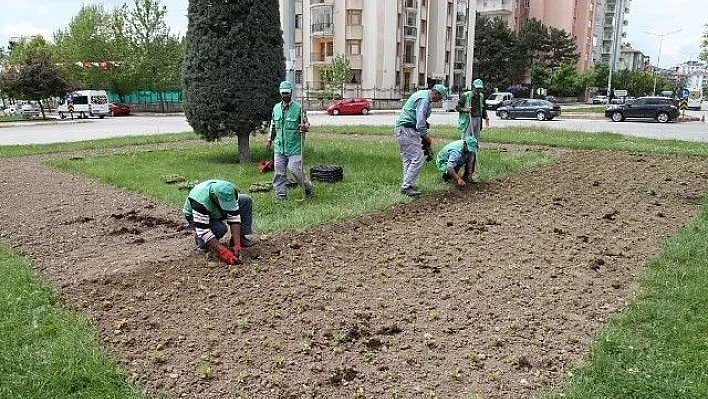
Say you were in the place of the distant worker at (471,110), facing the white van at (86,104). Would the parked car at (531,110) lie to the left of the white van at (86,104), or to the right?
right

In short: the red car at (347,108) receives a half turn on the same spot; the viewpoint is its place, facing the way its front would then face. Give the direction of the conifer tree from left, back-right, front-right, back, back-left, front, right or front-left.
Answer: right

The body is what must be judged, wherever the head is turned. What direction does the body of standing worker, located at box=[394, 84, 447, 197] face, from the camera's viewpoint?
to the viewer's right

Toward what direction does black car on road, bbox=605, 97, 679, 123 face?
to the viewer's left

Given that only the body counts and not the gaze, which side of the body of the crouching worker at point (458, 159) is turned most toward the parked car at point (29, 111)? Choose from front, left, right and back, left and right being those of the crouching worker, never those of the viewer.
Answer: back

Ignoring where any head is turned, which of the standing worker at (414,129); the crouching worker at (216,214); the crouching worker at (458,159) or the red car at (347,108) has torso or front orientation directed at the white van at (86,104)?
the red car

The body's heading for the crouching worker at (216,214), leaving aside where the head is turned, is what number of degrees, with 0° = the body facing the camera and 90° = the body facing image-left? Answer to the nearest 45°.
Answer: approximately 315°

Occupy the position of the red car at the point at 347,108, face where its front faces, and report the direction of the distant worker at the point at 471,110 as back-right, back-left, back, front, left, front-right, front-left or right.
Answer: left

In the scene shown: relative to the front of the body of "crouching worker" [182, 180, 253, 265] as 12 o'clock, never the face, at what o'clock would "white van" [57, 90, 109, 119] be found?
The white van is roughly at 7 o'clock from the crouching worker.

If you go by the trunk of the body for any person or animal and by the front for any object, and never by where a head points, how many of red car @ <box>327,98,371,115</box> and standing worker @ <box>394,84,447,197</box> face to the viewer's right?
1

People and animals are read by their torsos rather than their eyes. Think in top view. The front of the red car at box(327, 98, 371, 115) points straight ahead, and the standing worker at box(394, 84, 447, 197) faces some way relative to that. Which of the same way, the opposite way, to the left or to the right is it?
the opposite way

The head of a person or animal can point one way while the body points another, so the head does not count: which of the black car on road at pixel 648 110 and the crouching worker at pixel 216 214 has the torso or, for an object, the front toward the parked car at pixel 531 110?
the black car on road at pixel 648 110
